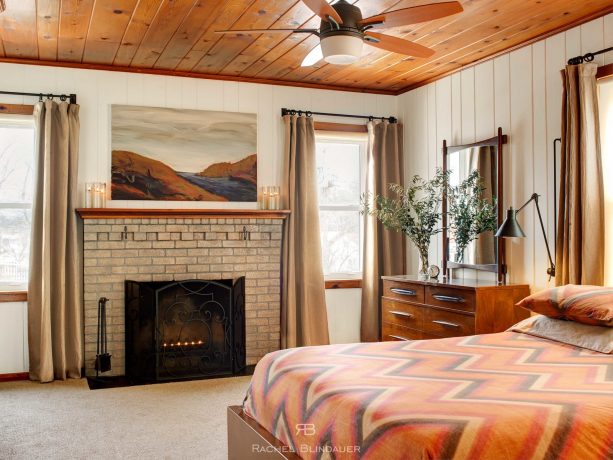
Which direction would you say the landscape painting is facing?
toward the camera

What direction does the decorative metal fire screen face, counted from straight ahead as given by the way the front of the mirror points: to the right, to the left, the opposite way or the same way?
to the left

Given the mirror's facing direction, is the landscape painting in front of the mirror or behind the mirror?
in front

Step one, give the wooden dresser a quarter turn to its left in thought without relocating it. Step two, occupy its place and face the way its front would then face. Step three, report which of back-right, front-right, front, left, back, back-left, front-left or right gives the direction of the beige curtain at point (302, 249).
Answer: back

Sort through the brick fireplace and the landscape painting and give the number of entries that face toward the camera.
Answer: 2

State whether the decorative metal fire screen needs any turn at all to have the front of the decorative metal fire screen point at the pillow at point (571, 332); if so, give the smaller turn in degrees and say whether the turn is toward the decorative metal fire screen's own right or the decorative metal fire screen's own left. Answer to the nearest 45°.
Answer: approximately 45° to the decorative metal fire screen's own left

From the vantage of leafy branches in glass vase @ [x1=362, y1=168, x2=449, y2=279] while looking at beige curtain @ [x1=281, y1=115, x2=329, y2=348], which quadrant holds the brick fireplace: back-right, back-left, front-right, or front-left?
front-left

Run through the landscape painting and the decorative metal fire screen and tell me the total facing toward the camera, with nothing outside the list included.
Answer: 2

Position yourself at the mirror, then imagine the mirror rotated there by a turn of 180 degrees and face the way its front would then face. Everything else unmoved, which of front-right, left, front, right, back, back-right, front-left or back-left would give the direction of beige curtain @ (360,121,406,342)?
left

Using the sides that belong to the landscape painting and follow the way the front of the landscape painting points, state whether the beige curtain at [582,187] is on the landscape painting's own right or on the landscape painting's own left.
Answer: on the landscape painting's own left

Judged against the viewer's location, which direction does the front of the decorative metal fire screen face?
facing the viewer

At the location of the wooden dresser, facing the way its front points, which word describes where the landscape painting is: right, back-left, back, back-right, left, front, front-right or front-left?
front-right

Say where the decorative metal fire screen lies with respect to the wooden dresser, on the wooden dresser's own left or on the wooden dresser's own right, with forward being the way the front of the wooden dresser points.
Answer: on the wooden dresser's own right

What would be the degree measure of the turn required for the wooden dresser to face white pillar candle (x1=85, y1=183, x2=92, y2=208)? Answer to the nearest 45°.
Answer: approximately 45° to its right

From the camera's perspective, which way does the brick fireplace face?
toward the camera

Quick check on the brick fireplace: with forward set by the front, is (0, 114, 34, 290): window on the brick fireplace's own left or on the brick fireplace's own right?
on the brick fireplace's own right

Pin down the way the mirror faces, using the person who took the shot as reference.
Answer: facing the viewer and to the left of the viewer
